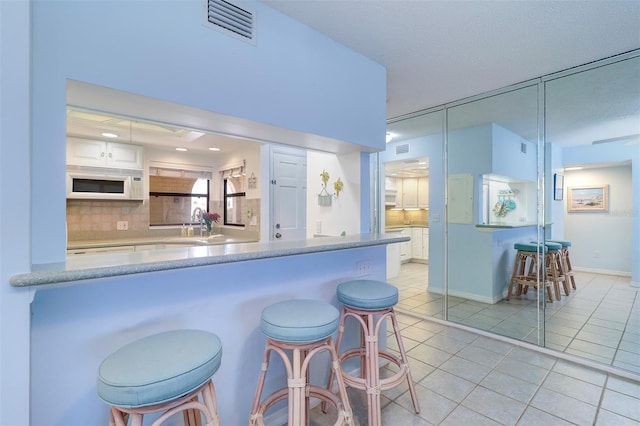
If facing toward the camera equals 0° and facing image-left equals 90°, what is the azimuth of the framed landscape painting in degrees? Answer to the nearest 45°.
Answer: approximately 0°

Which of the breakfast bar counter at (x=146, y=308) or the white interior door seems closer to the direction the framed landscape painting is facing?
the breakfast bar counter

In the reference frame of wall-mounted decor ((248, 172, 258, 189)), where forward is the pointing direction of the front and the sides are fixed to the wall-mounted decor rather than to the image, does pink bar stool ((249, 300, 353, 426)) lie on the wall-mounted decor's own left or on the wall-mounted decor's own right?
on the wall-mounted decor's own left

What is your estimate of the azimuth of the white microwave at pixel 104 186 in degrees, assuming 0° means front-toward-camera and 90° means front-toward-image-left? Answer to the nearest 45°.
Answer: approximately 0°

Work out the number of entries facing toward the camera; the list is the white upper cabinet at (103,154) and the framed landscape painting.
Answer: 2
